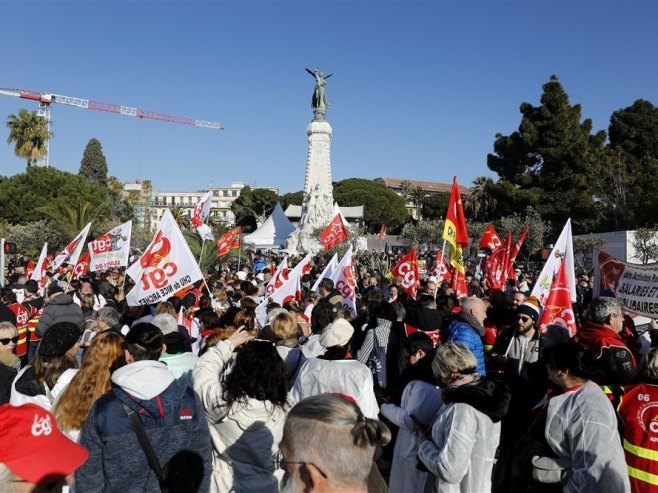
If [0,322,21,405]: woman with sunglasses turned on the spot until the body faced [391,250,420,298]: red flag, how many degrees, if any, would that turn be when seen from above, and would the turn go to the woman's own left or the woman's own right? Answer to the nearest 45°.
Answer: approximately 90° to the woman's own left

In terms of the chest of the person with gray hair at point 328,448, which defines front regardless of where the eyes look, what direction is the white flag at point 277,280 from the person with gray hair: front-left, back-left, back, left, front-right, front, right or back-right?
front-right

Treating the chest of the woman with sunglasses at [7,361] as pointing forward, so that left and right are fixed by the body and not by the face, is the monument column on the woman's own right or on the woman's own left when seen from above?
on the woman's own left

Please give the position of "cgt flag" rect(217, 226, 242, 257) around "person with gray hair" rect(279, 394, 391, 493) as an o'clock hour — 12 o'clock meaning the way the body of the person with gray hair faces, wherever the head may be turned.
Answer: The cgt flag is roughly at 1 o'clock from the person with gray hair.

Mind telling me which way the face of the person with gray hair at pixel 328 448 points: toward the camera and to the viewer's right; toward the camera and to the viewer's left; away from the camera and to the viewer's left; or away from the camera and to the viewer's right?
away from the camera and to the viewer's left

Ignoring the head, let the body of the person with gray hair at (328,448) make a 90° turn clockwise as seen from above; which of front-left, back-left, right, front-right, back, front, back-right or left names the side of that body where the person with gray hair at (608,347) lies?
front

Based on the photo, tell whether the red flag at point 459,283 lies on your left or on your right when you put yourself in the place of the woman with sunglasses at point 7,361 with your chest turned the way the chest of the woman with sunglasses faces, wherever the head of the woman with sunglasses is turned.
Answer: on your left

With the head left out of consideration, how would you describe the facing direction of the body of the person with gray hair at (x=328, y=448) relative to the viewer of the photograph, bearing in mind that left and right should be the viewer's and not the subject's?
facing away from the viewer and to the left of the viewer

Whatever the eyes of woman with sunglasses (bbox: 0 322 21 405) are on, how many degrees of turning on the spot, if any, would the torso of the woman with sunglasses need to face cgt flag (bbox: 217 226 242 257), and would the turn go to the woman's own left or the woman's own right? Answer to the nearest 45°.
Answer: approximately 90° to the woman's own left

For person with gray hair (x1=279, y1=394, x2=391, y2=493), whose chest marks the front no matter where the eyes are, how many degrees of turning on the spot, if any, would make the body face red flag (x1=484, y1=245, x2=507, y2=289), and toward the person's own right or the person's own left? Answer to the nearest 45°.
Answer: approximately 45° to the person's own right
